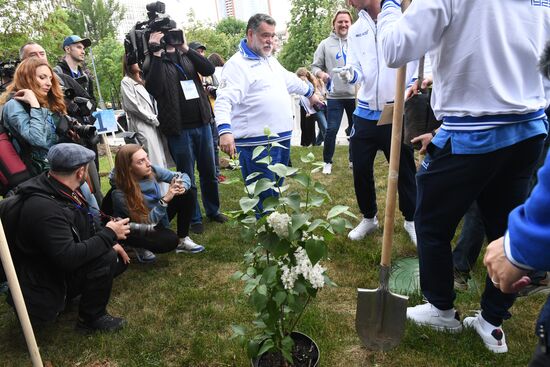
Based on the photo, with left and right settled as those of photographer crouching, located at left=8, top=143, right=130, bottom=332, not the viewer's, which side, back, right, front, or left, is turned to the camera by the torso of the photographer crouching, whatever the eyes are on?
right

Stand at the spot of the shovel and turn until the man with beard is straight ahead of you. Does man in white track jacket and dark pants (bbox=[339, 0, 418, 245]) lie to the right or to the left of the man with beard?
right

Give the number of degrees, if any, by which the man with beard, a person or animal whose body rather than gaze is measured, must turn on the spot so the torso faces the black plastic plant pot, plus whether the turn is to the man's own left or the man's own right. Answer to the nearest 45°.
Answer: approximately 45° to the man's own right

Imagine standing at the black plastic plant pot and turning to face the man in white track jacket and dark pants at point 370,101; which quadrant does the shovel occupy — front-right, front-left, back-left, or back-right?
front-right

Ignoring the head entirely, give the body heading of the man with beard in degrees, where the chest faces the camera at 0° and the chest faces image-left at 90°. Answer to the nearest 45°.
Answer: approximately 315°

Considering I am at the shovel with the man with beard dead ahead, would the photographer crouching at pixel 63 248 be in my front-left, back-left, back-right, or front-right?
front-left

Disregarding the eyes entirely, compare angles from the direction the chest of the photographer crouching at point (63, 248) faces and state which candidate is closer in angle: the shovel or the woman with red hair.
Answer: the shovel

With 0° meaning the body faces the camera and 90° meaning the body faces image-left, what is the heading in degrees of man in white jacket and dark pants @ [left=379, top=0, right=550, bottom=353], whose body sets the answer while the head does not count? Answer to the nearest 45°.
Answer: approximately 135°

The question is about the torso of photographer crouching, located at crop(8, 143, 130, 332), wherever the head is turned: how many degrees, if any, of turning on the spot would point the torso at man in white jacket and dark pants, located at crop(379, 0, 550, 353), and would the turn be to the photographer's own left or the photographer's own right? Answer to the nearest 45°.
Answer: approximately 45° to the photographer's own right

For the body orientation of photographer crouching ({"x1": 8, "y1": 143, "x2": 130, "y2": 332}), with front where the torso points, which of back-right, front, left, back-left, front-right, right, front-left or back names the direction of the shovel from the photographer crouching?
front-right

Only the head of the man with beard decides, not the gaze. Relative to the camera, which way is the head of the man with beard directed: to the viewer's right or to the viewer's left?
to the viewer's right

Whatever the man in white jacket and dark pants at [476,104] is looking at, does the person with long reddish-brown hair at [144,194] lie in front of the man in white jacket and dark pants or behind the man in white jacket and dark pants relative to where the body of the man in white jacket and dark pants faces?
in front

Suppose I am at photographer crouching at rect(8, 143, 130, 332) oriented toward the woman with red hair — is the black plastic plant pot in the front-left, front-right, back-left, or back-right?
back-right

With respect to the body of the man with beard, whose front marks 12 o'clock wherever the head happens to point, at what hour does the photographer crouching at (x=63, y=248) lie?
The photographer crouching is roughly at 3 o'clock from the man with beard.

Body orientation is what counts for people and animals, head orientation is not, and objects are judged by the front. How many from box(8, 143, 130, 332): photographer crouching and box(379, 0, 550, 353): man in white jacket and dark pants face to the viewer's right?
1

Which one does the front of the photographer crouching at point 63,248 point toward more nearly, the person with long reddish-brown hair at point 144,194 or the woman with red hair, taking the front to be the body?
the person with long reddish-brown hair

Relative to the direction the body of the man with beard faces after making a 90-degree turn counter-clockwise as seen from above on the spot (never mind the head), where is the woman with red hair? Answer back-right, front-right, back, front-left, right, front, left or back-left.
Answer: back-left
